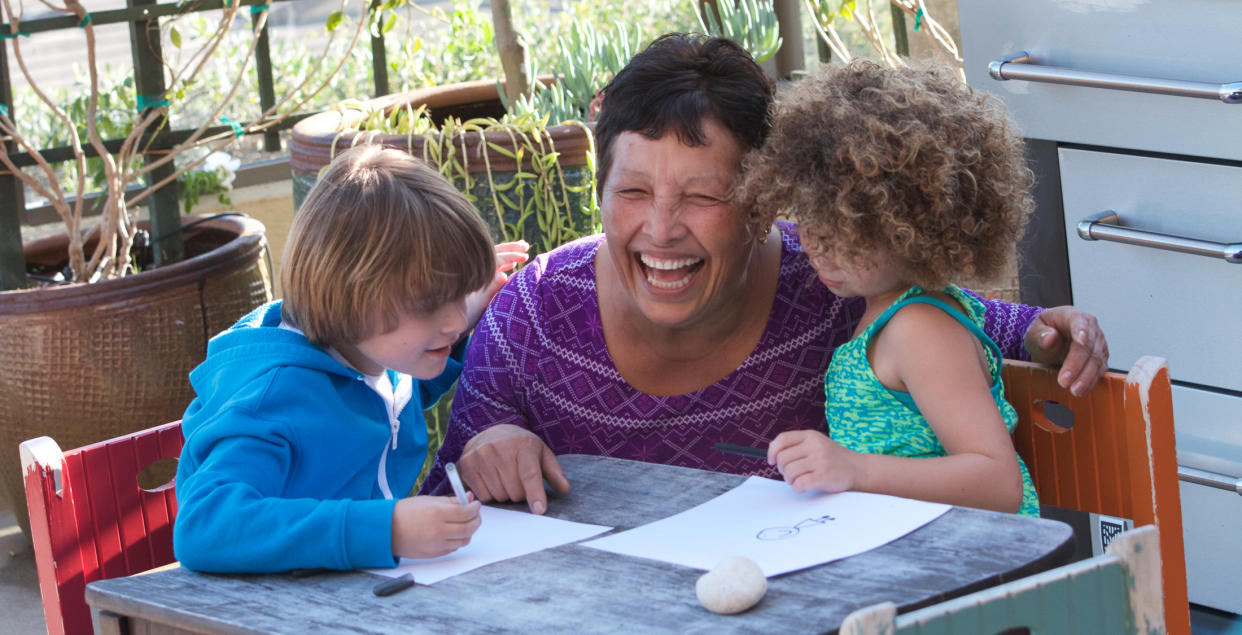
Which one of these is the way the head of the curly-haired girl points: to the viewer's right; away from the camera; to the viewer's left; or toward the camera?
to the viewer's left

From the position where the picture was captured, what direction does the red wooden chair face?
facing the viewer and to the right of the viewer

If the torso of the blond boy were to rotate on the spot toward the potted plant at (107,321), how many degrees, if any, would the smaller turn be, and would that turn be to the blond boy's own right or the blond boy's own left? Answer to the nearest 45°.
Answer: approximately 135° to the blond boy's own left

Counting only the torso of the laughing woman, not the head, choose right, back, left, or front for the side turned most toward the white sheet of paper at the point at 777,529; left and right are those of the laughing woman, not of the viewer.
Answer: front

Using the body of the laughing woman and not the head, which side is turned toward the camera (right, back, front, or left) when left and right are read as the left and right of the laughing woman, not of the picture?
front

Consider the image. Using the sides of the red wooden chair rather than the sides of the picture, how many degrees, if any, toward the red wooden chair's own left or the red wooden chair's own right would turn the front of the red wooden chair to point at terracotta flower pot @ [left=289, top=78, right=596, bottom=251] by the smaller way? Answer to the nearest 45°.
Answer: approximately 90° to the red wooden chair's own left

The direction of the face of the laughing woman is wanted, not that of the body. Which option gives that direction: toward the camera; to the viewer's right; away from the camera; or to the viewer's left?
toward the camera

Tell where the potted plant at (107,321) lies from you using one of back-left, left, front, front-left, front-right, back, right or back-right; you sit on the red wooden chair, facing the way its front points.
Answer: back-left

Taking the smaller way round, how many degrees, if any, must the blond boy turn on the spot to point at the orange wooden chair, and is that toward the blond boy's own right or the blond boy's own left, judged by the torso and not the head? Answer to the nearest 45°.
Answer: approximately 45° to the blond boy's own left
